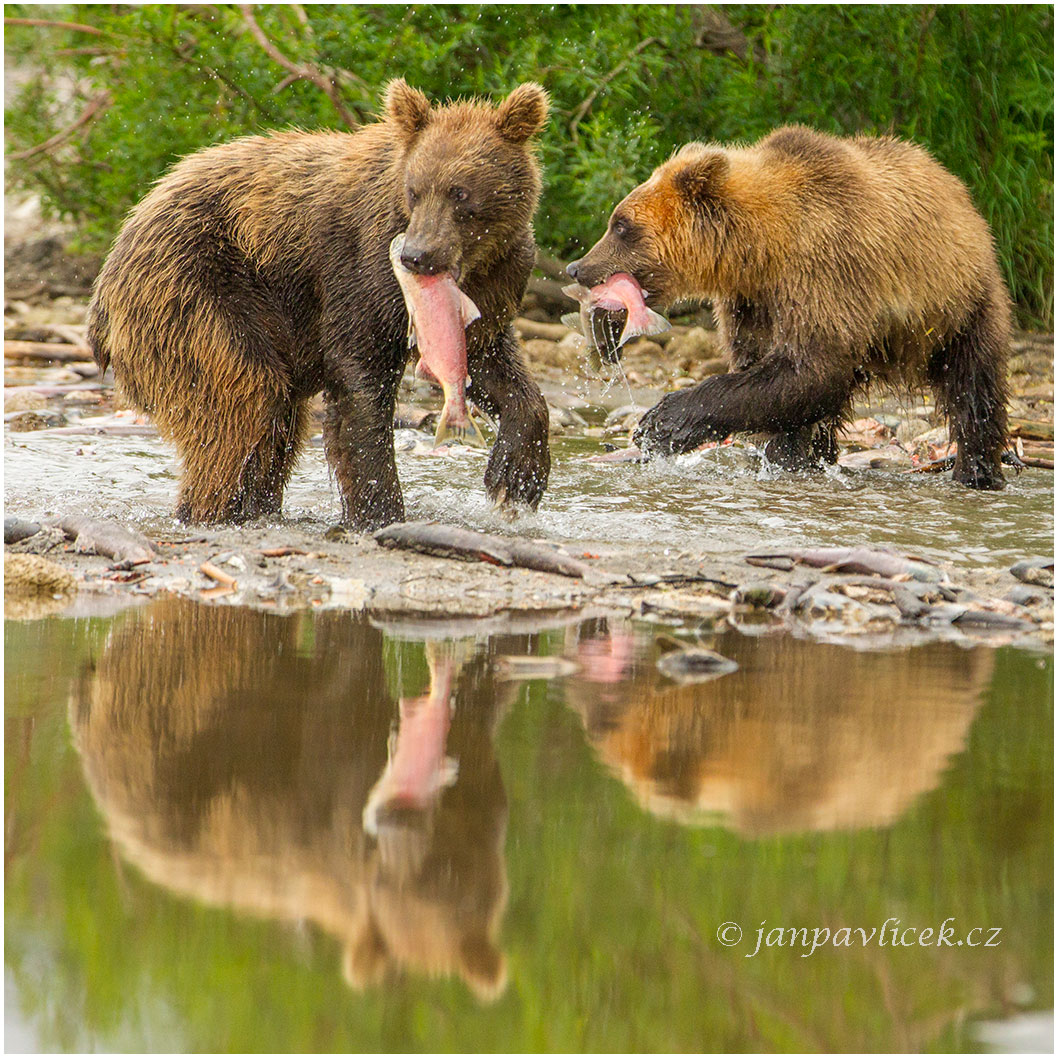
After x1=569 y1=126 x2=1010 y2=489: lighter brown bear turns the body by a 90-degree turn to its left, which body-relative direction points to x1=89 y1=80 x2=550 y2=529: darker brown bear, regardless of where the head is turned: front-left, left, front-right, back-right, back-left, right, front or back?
front-right

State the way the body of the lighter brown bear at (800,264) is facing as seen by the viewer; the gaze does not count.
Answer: to the viewer's left

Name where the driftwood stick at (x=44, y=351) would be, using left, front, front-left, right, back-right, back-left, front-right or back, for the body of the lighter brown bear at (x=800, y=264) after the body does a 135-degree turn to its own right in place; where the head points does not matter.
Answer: left

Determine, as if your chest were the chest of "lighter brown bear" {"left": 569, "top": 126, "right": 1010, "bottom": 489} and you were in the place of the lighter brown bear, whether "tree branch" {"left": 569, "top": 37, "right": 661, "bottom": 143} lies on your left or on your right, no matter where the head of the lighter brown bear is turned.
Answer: on your right

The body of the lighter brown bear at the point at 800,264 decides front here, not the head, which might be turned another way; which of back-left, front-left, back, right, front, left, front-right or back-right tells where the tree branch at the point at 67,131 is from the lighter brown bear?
front-right

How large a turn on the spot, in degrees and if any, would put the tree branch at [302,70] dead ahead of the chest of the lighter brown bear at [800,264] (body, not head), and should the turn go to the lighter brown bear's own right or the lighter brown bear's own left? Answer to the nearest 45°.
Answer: approximately 45° to the lighter brown bear's own right

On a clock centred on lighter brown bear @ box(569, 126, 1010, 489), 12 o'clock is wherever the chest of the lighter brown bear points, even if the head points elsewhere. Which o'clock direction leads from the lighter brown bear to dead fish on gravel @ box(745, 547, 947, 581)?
The dead fish on gravel is roughly at 9 o'clock from the lighter brown bear.

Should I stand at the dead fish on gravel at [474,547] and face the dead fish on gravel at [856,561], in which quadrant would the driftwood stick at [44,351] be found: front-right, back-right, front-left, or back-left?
back-left
